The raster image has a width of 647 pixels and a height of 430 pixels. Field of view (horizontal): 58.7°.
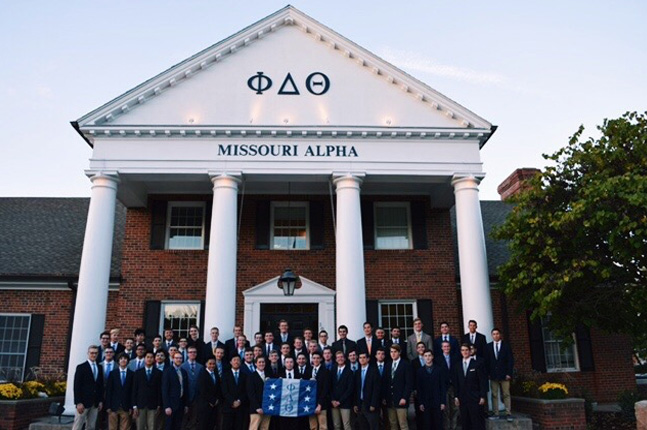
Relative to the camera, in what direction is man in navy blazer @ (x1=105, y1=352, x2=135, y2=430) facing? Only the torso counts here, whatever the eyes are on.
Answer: toward the camera

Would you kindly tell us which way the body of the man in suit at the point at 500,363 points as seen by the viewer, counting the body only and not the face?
toward the camera

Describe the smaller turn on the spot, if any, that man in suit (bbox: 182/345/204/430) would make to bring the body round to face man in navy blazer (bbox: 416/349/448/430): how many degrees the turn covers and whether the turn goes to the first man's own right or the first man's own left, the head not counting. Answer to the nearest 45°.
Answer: approximately 90° to the first man's own left

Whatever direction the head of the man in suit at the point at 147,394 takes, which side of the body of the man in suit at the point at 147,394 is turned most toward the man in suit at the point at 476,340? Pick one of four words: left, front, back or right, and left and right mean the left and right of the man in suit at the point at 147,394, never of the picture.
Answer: left

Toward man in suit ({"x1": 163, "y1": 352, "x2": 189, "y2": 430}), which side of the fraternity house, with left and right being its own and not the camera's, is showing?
front

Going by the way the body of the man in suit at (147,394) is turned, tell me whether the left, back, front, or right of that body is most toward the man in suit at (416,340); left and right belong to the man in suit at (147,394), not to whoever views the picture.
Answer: left

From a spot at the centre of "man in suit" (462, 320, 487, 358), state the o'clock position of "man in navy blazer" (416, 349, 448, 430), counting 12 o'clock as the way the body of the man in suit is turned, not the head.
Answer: The man in navy blazer is roughly at 1 o'clock from the man in suit.

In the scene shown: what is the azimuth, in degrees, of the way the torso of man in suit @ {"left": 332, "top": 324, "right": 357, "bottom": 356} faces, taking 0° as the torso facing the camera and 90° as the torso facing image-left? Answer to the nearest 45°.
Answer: approximately 0°
